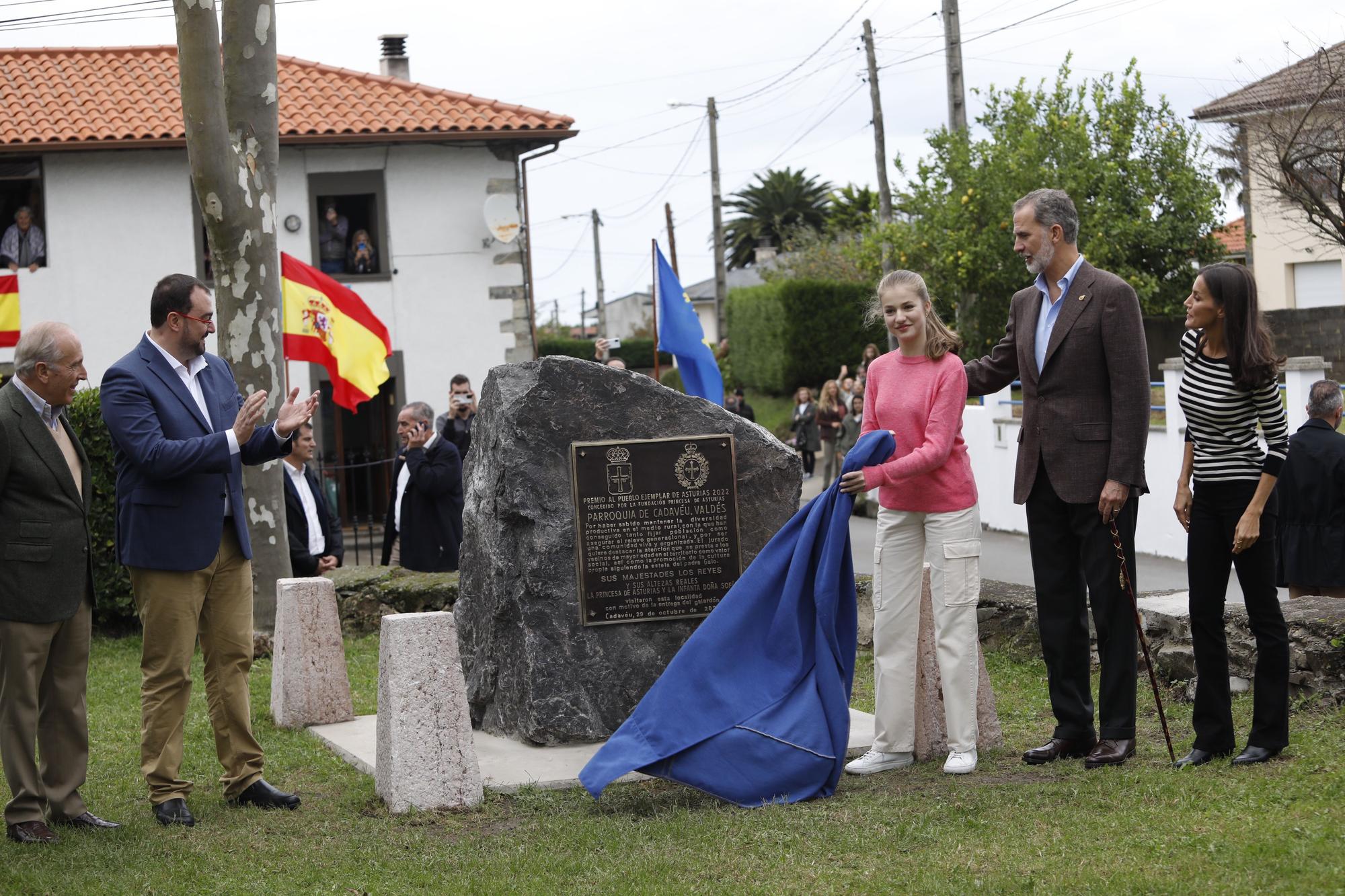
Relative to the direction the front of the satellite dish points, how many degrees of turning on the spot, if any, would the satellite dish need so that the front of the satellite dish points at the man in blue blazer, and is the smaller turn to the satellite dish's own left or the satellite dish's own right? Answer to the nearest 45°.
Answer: approximately 45° to the satellite dish's own right

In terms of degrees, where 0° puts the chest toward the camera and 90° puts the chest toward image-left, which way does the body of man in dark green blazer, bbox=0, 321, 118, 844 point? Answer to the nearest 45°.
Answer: approximately 315°

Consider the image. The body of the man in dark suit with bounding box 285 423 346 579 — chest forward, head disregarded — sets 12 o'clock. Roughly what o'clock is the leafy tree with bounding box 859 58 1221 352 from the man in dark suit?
The leafy tree is roughly at 9 o'clock from the man in dark suit.

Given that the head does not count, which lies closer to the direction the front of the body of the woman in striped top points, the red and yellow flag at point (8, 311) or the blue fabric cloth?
the blue fabric cloth

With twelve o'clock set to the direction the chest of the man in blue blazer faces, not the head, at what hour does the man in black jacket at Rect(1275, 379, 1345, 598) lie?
The man in black jacket is roughly at 10 o'clock from the man in blue blazer.

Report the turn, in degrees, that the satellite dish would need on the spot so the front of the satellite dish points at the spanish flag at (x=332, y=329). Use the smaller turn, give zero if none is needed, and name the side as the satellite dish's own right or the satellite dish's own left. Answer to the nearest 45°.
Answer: approximately 45° to the satellite dish's own right
